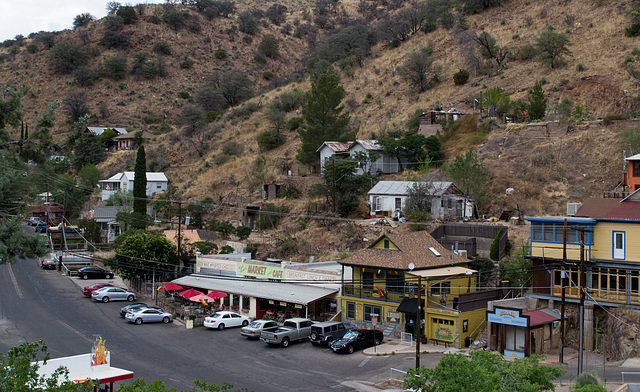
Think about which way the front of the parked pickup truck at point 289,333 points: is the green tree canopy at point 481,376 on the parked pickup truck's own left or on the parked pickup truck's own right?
on the parked pickup truck's own right

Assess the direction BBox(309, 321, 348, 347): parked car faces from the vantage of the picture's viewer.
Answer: facing away from the viewer and to the right of the viewer

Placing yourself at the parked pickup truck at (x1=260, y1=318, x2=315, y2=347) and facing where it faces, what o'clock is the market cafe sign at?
The market cafe sign is roughly at 10 o'clock from the parked pickup truck.

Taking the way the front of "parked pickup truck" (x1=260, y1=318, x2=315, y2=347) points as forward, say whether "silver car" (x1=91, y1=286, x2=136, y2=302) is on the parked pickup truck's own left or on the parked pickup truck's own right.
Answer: on the parked pickup truck's own left

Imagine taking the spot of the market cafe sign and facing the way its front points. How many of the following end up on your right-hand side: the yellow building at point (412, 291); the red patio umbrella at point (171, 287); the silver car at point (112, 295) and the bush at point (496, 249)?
2

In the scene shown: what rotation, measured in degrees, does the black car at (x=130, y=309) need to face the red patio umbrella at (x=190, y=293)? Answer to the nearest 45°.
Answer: approximately 45° to its right

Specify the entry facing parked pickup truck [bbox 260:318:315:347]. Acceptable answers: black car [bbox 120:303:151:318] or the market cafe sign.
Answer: the market cafe sign

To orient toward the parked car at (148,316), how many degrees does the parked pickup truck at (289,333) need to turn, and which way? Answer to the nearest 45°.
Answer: approximately 90° to its left
